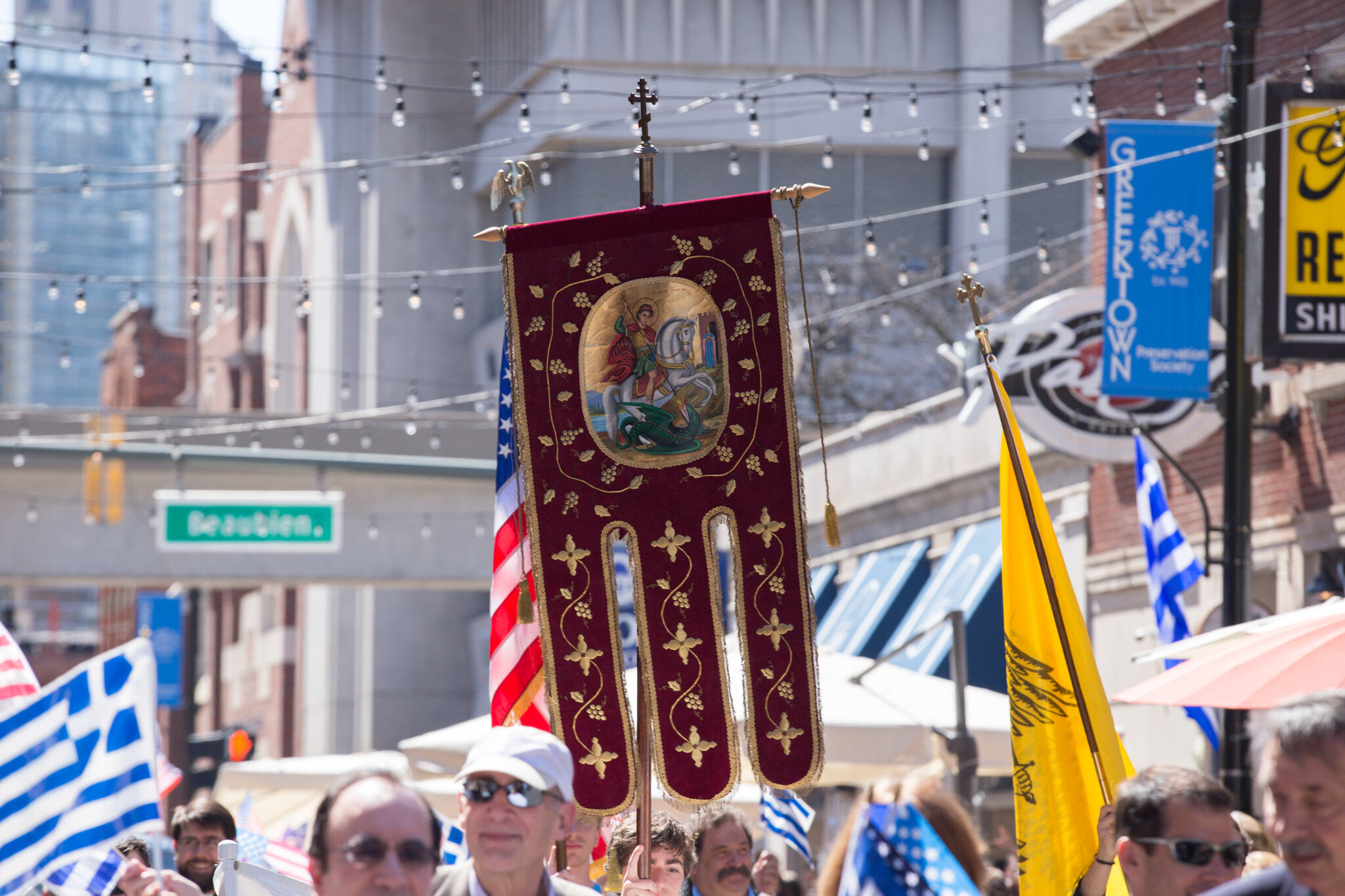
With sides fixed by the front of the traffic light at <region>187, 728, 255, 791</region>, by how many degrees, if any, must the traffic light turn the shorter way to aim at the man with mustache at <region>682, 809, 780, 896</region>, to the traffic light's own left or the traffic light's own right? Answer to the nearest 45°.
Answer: approximately 45° to the traffic light's own right

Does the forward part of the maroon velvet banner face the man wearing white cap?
yes

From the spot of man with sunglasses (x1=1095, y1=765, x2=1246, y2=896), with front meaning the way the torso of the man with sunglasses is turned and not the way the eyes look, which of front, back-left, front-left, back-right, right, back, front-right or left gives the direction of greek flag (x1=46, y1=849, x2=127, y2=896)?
back-right

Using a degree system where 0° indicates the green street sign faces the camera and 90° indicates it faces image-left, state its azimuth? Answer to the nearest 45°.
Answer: approximately 0°

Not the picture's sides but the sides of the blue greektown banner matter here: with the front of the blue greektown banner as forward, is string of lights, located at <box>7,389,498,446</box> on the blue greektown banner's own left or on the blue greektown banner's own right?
on the blue greektown banner's own right

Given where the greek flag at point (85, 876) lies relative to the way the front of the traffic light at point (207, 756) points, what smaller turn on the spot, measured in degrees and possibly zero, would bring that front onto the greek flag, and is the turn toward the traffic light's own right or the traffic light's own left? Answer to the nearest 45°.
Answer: approximately 45° to the traffic light's own right
